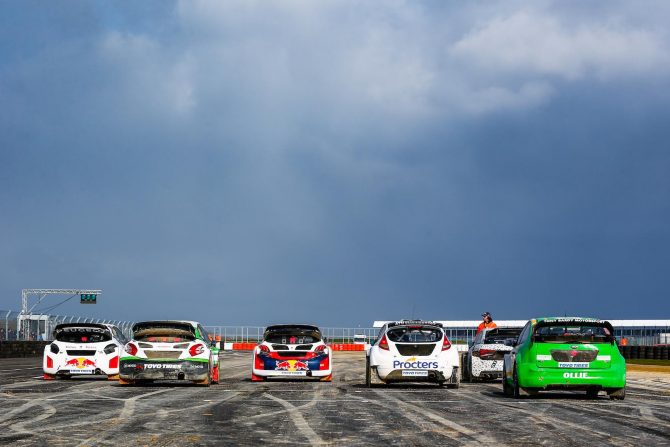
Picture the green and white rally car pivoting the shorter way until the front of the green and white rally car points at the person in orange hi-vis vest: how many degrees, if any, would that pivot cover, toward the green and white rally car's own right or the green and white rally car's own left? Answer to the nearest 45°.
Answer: approximately 45° to the green and white rally car's own right

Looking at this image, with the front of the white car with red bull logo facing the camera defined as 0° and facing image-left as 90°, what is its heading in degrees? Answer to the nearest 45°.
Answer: approximately 180°

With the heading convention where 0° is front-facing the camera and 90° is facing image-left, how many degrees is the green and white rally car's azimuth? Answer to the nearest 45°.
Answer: approximately 180°

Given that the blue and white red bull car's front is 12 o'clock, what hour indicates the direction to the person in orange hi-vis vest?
The person in orange hi-vis vest is roughly at 2 o'clock from the blue and white red bull car.

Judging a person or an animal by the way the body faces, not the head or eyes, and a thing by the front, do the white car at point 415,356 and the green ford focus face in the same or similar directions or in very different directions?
same or similar directions

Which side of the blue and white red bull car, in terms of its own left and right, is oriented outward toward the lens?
back

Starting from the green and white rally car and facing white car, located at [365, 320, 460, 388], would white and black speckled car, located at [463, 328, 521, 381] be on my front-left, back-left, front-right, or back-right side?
front-left

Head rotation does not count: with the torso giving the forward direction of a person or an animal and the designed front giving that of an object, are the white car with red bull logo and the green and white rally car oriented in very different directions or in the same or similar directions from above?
same or similar directions

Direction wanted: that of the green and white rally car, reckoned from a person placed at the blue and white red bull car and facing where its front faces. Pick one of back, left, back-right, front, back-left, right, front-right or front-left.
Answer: back-left

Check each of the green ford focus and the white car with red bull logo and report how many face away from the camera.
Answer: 2

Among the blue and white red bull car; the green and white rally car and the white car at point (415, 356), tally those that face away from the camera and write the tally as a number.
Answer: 3

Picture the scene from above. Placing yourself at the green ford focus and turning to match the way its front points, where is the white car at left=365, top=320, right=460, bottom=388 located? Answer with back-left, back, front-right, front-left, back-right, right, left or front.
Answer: front-left

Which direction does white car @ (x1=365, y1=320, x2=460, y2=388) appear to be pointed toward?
away from the camera

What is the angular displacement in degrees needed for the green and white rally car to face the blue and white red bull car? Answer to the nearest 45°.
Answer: approximately 45° to its right

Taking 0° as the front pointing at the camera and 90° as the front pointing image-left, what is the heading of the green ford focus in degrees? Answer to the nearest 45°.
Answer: approximately 180°

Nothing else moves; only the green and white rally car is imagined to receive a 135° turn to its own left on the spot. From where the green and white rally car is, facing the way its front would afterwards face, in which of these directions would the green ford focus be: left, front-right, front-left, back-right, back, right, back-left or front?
left
